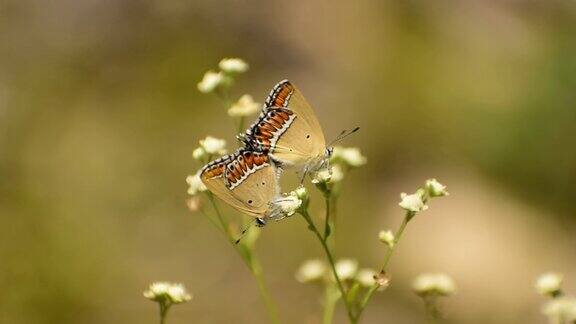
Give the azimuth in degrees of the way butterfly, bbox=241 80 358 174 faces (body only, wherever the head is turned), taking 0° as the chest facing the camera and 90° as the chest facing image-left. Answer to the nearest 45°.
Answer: approximately 270°

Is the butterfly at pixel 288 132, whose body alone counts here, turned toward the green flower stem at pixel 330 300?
no

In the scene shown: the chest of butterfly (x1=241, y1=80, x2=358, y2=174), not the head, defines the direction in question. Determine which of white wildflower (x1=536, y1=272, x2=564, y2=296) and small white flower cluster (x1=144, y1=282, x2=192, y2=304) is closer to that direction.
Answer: the white wildflower

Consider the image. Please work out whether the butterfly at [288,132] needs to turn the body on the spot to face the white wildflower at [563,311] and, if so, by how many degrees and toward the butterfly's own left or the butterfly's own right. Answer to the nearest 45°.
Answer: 0° — it already faces it

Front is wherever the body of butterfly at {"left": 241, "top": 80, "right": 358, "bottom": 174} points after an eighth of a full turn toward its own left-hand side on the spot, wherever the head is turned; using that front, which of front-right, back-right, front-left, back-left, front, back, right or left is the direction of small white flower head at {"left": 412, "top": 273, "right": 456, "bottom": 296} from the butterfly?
front
